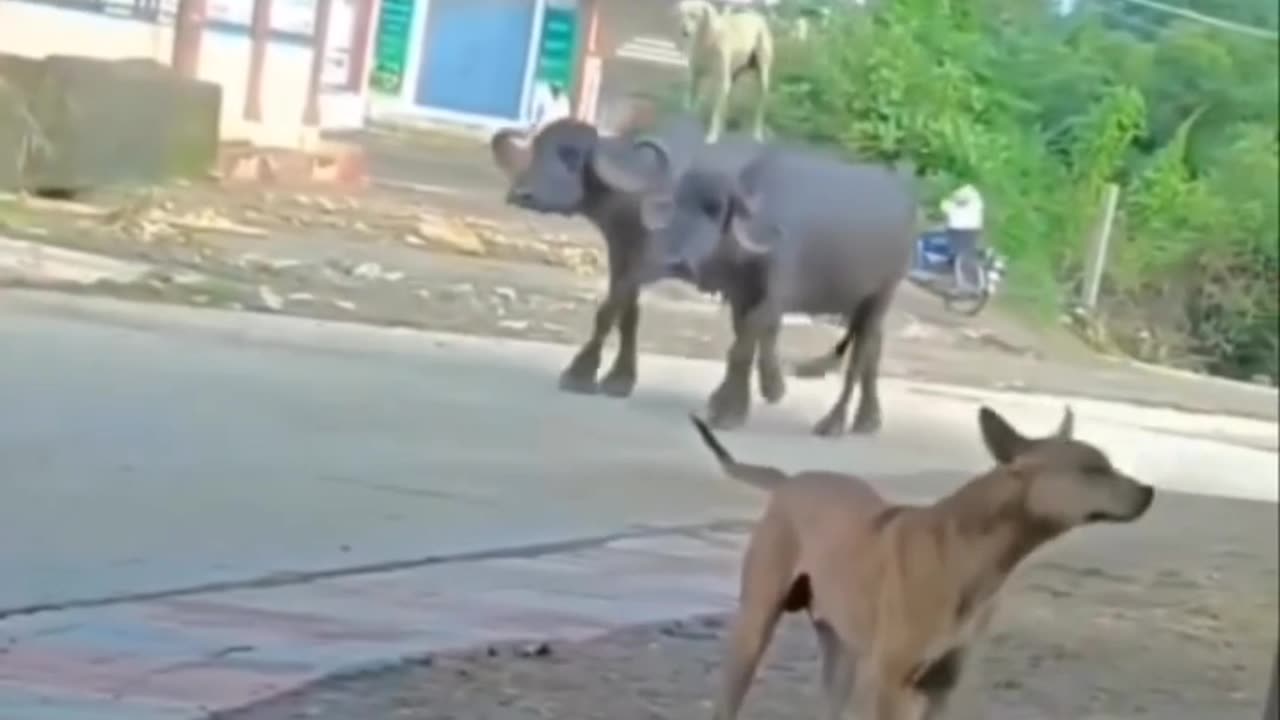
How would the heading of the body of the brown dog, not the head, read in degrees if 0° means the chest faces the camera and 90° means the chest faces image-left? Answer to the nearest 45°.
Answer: approximately 315°

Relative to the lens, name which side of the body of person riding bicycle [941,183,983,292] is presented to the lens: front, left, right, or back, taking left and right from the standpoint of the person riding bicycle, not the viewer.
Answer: back

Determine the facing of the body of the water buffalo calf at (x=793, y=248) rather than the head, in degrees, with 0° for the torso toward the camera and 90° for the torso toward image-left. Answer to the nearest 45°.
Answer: approximately 45°

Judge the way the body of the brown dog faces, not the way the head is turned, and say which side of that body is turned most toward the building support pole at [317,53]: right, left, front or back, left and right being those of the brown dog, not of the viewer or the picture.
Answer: back

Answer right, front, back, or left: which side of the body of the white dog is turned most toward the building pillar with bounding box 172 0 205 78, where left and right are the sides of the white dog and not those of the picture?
front

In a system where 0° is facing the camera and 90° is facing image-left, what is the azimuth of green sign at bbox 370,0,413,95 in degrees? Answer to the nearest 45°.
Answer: approximately 0°

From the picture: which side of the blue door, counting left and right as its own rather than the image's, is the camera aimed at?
front

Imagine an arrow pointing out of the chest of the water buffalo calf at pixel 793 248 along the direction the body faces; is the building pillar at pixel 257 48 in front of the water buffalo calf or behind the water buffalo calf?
in front

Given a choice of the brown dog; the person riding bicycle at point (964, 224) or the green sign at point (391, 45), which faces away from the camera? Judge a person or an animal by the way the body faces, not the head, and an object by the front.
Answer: the person riding bicycle

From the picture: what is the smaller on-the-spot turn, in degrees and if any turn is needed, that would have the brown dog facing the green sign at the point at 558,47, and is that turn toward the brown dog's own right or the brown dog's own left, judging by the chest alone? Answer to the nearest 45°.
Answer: approximately 180°

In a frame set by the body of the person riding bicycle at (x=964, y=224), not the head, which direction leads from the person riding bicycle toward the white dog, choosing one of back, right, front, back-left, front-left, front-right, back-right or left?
back-left

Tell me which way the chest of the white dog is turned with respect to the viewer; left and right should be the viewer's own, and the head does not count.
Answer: facing the viewer and to the left of the viewer
